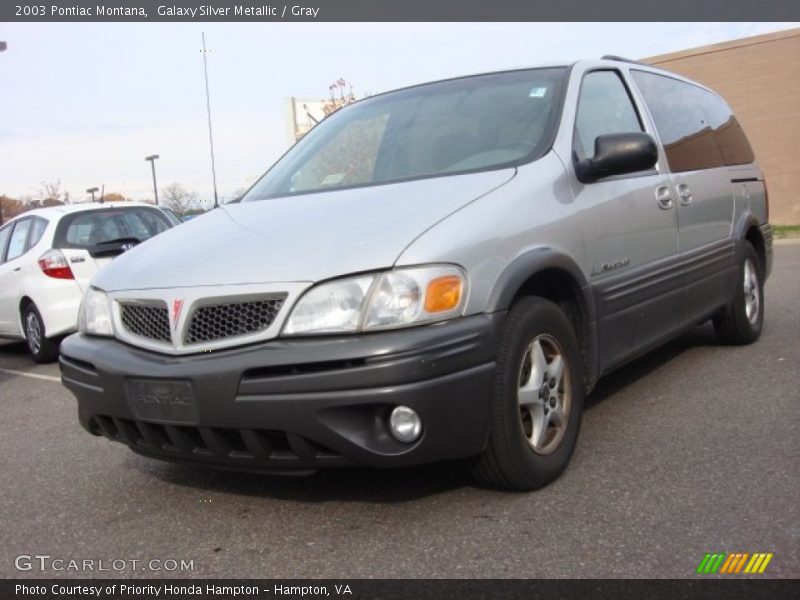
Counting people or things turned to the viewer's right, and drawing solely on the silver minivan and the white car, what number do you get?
0

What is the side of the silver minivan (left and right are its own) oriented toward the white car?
right

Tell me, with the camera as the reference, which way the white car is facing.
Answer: facing away from the viewer and to the left of the viewer

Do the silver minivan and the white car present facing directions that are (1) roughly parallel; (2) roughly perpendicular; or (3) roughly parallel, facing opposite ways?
roughly perpendicular

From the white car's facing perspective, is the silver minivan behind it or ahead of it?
behind
